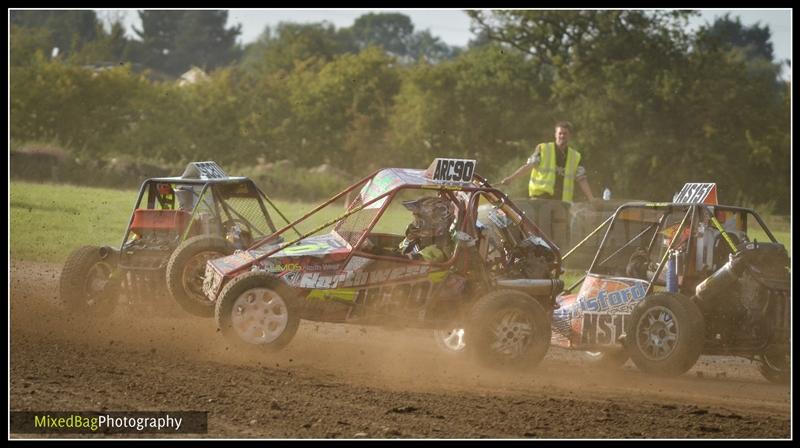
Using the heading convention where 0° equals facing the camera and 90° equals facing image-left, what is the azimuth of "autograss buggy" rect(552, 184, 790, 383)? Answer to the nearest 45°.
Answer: approximately 45°

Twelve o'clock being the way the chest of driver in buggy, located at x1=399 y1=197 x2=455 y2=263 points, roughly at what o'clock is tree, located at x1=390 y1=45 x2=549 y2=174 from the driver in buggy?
The tree is roughly at 3 o'clock from the driver in buggy.

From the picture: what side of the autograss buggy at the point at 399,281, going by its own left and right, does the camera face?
left

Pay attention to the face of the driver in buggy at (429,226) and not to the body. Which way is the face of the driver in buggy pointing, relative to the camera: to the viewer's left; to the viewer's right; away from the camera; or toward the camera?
to the viewer's left

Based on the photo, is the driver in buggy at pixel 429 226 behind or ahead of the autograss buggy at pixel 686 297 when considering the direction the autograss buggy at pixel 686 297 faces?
ahead

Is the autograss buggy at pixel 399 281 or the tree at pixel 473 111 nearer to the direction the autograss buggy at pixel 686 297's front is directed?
the autograss buggy

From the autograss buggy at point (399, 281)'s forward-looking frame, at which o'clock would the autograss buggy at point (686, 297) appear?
the autograss buggy at point (686, 297) is roughly at 6 o'clock from the autograss buggy at point (399, 281).

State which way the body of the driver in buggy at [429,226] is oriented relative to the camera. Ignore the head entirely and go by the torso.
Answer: to the viewer's left
